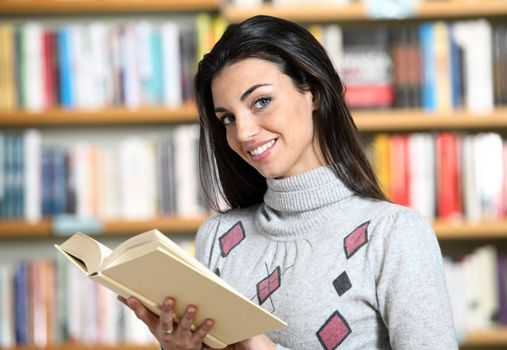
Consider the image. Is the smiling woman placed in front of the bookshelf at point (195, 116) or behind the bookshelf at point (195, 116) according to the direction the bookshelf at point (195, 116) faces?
in front

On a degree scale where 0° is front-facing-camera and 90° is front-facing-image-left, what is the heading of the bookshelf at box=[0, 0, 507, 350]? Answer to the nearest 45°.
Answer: approximately 0°

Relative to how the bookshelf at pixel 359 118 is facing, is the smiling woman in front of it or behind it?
in front

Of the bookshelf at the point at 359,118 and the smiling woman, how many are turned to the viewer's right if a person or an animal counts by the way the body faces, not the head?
0

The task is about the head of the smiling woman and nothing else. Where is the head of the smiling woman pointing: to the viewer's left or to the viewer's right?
to the viewer's left
